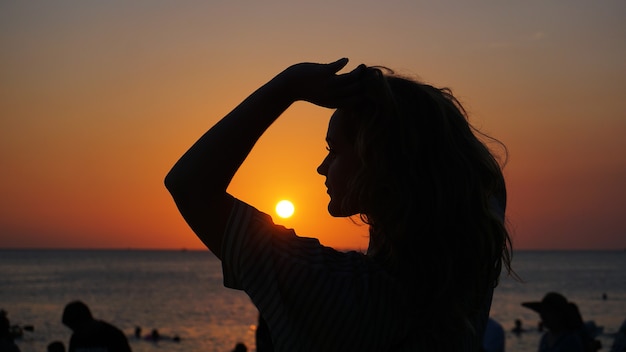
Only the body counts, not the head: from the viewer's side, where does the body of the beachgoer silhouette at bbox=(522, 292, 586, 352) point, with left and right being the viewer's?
facing to the left of the viewer

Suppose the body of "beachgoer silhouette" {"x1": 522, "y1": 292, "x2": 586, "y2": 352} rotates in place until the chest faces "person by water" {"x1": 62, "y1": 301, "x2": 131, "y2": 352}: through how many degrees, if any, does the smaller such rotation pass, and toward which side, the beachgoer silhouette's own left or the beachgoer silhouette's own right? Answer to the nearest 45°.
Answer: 0° — they already face them

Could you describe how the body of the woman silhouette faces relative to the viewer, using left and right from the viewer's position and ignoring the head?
facing away from the viewer and to the left of the viewer

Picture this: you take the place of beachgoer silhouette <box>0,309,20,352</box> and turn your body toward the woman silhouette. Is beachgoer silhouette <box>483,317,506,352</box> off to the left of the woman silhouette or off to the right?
left
